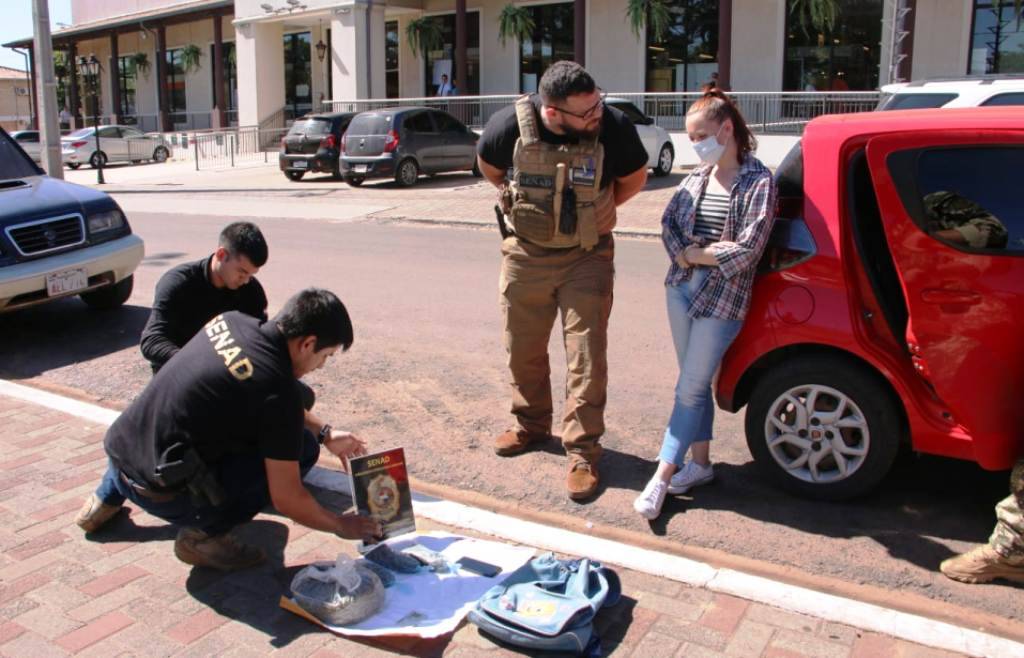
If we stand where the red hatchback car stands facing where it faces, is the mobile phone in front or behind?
behind

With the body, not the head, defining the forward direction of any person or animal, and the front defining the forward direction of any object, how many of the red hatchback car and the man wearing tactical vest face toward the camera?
1

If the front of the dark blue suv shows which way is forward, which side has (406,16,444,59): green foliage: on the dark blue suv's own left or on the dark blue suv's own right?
on the dark blue suv's own left

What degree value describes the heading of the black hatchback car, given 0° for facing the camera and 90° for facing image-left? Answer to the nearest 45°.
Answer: approximately 225°

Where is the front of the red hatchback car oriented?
to the viewer's right

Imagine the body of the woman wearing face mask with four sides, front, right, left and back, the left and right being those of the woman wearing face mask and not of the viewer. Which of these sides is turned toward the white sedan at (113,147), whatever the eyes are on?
right

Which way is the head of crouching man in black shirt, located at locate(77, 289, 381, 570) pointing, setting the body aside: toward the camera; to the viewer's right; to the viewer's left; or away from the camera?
to the viewer's right

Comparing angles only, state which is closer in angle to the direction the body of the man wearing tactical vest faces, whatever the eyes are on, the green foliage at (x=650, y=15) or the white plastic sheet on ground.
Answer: the white plastic sheet on ground

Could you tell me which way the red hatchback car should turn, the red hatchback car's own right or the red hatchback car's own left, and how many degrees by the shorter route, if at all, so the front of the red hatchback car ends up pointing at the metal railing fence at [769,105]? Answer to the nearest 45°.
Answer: approximately 90° to the red hatchback car's own left

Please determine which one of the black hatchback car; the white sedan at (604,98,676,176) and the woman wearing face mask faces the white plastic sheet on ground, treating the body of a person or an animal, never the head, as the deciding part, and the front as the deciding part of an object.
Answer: the woman wearing face mask

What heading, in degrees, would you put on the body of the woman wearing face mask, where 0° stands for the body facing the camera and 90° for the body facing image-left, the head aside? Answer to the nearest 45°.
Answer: approximately 45°
